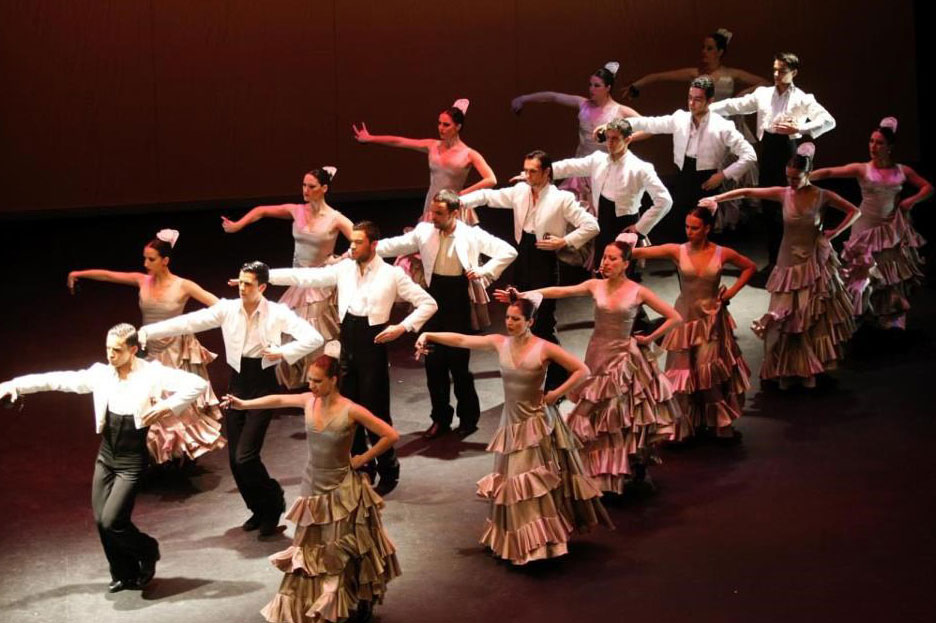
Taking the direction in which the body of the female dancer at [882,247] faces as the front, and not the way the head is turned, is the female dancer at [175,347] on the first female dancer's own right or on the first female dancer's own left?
on the first female dancer's own right

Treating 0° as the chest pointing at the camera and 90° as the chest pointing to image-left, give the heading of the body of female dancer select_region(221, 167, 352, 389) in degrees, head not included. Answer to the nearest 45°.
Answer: approximately 45°

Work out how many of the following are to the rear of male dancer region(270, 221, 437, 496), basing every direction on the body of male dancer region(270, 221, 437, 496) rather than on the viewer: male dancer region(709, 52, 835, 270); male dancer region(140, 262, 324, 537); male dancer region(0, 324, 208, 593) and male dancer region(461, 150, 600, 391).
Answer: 2

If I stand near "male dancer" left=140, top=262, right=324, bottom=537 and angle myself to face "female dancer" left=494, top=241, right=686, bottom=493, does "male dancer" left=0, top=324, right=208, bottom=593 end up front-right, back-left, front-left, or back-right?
back-right
